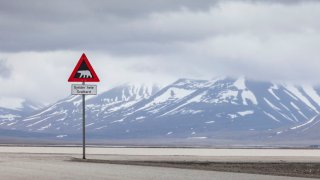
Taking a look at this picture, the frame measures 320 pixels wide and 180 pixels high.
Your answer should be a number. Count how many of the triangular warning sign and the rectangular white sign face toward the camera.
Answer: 2

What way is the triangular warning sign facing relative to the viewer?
toward the camera

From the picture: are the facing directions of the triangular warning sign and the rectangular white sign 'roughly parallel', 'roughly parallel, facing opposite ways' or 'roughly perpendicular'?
roughly parallel

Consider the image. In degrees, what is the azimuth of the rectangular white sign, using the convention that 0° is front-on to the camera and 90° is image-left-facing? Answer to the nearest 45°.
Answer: approximately 0°
